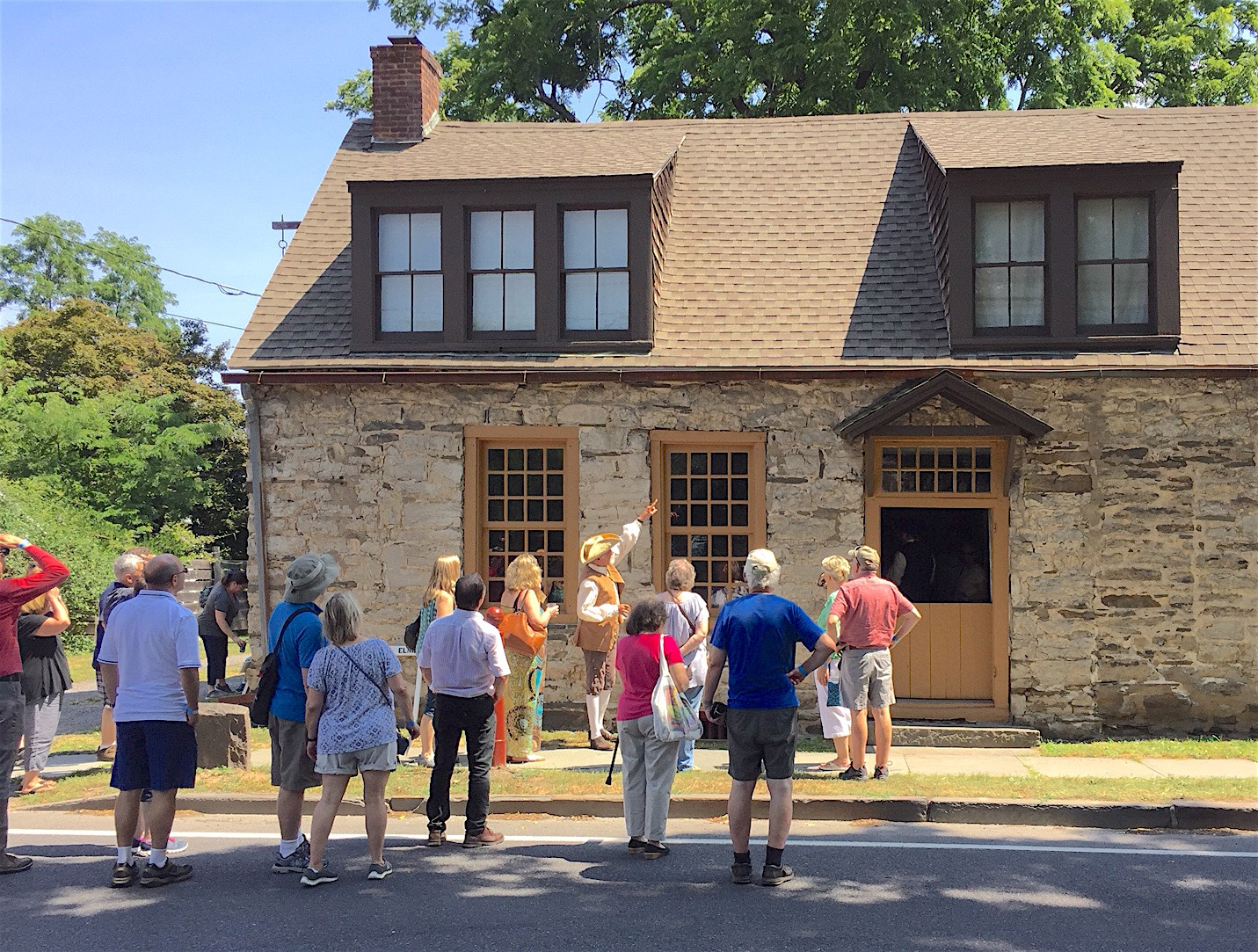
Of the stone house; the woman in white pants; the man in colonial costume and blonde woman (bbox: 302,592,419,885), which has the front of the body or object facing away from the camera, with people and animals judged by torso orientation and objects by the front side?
the blonde woman

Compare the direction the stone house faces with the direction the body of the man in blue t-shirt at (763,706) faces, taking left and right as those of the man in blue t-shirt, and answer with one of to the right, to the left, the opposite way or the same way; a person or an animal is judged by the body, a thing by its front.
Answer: the opposite way

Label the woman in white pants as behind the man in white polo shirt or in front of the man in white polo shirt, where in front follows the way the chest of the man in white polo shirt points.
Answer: in front

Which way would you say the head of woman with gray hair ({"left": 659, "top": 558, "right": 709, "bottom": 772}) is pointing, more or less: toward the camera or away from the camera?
away from the camera

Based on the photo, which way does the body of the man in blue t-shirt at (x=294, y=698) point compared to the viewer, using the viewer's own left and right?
facing away from the viewer and to the right of the viewer

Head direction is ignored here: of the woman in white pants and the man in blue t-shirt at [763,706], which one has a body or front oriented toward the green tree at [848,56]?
the man in blue t-shirt

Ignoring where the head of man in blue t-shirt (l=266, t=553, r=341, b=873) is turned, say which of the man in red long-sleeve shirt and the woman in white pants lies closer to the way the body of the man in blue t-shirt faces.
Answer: the woman in white pants

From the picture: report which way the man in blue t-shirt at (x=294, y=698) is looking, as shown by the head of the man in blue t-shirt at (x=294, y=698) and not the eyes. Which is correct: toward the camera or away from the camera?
away from the camera

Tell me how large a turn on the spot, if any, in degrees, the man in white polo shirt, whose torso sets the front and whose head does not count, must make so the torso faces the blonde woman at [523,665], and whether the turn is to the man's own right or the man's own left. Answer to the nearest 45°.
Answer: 0° — they already face them

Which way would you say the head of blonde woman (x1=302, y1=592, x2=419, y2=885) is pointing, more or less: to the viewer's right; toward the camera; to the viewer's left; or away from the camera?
away from the camera

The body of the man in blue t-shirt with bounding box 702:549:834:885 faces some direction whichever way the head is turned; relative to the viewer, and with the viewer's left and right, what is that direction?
facing away from the viewer

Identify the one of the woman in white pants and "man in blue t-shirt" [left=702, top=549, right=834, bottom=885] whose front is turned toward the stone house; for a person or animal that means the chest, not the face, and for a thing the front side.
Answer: the man in blue t-shirt

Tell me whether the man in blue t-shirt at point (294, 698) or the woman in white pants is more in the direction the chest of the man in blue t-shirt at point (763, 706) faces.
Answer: the woman in white pants
